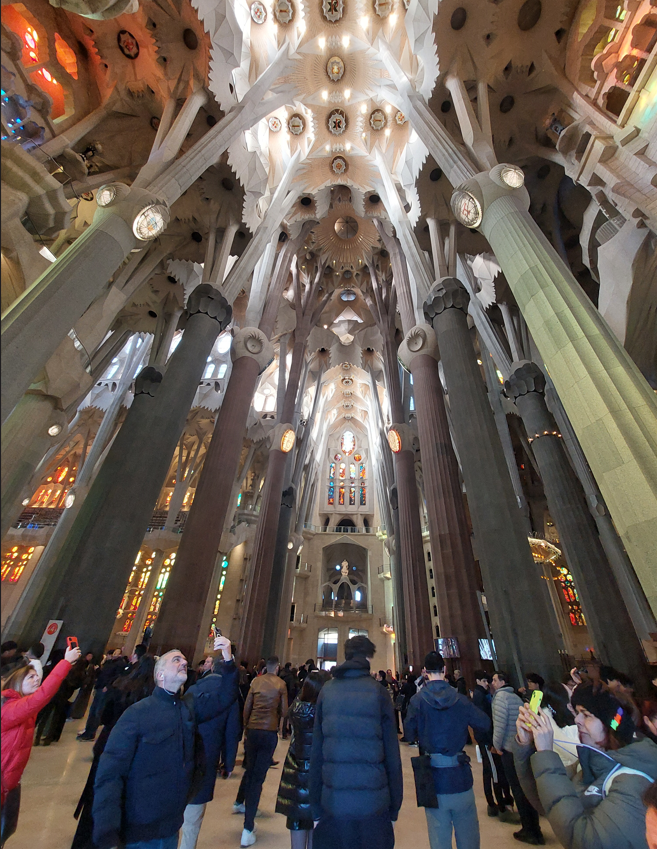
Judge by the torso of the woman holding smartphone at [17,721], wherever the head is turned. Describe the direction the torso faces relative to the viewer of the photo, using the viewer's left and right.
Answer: facing to the right of the viewer

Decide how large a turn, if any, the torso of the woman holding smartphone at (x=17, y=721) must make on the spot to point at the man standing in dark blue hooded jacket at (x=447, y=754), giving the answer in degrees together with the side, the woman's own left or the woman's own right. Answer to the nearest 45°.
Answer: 0° — they already face them

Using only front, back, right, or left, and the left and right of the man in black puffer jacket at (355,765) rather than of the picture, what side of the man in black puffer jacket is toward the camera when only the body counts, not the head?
back

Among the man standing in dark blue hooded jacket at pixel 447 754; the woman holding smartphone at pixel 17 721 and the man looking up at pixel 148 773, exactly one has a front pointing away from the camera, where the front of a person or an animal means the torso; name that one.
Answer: the man standing in dark blue hooded jacket at pixel 447 754

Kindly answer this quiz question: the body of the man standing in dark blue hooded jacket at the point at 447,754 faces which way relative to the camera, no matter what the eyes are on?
away from the camera

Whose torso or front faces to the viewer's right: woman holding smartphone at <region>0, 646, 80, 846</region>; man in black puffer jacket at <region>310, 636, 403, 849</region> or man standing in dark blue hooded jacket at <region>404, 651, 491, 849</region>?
the woman holding smartphone

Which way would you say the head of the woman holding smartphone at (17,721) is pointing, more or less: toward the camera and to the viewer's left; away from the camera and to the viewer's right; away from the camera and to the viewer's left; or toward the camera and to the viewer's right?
toward the camera and to the viewer's right

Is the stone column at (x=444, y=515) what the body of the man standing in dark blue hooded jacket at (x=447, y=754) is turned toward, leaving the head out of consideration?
yes

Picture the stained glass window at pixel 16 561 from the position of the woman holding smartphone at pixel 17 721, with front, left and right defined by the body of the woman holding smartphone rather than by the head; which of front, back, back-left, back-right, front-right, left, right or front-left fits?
left

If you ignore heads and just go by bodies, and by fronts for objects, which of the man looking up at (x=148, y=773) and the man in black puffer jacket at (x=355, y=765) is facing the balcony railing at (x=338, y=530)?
the man in black puffer jacket

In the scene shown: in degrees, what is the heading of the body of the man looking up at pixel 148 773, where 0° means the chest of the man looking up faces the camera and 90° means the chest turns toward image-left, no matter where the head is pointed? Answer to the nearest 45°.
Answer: approximately 315°

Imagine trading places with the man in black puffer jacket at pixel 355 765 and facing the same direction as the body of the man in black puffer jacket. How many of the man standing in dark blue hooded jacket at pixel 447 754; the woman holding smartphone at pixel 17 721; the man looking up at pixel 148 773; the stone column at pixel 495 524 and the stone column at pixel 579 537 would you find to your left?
2

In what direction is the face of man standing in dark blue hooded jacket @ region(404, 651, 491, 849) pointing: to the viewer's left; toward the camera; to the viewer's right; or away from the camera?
away from the camera

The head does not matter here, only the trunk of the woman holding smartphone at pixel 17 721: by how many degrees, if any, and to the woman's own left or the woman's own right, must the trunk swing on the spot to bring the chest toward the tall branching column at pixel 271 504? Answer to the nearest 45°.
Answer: approximately 45° to the woman's own left

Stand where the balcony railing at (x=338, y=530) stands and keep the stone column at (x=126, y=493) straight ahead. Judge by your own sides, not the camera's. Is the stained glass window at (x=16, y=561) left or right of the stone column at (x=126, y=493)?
right

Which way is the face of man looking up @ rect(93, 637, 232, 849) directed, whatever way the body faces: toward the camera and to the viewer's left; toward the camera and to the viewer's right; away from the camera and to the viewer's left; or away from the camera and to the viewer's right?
toward the camera and to the viewer's right
